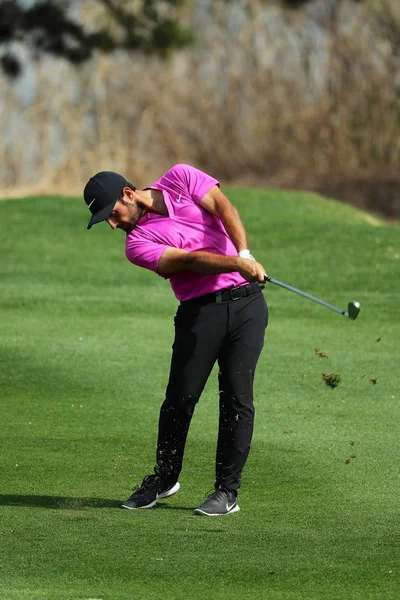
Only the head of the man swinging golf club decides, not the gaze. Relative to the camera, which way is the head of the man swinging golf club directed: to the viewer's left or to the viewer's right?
to the viewer's left

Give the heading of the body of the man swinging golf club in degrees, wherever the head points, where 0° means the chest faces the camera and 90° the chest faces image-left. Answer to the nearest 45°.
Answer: approximately 0°
